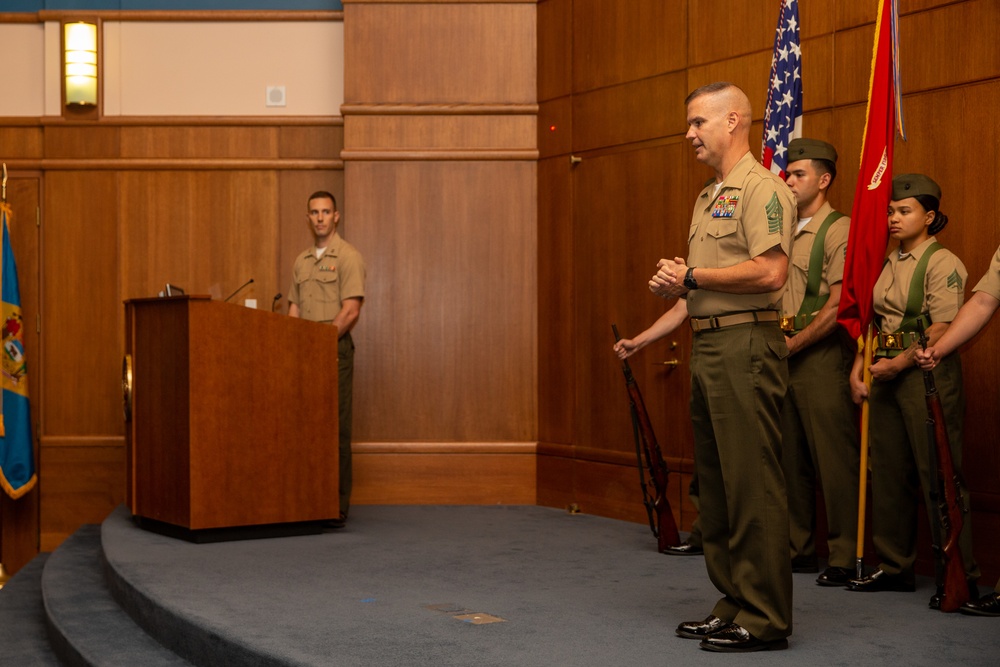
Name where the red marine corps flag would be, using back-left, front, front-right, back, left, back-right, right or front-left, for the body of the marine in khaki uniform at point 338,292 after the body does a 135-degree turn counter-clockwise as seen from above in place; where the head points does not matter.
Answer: front-right

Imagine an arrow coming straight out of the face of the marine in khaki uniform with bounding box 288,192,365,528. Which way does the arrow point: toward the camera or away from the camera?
toward the camera

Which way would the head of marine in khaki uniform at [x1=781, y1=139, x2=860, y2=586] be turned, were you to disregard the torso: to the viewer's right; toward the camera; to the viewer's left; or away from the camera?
to the viewer's left

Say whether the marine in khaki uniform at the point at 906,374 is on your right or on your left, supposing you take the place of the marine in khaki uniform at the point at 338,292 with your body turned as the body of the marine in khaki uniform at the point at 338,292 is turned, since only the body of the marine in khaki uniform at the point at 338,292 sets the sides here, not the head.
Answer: on your left

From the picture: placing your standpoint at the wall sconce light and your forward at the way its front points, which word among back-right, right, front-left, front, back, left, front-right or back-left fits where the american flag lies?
front-left

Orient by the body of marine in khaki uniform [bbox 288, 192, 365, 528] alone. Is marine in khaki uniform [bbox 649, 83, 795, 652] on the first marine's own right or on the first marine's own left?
on the first marine's own left

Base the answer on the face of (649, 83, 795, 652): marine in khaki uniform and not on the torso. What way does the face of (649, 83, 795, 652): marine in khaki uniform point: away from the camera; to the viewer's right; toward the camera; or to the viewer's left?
to the viewer's left

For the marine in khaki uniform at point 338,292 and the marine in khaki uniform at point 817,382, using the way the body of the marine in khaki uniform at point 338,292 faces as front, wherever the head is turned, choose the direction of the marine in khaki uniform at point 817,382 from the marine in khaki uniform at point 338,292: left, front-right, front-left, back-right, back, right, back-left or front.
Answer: left

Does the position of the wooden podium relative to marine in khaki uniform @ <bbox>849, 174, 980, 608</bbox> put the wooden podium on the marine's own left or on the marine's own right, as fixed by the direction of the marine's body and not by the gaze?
on the marine's own right

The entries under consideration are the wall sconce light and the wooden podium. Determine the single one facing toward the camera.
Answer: the wall sconce light

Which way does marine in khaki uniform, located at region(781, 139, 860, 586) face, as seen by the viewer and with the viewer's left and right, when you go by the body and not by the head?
facing the viewer and to the left of the viewer

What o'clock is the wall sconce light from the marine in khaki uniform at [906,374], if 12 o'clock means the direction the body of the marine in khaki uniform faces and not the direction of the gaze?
The wall sconce light is roughly at 2 o'clock from the marine in khaki uniform.

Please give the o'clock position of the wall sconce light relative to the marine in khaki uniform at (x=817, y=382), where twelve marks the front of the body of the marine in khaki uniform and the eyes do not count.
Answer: The wall sconce light is roughly at 2 o'clock from the marine in khaki uniform.

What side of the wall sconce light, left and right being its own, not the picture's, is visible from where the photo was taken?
front
